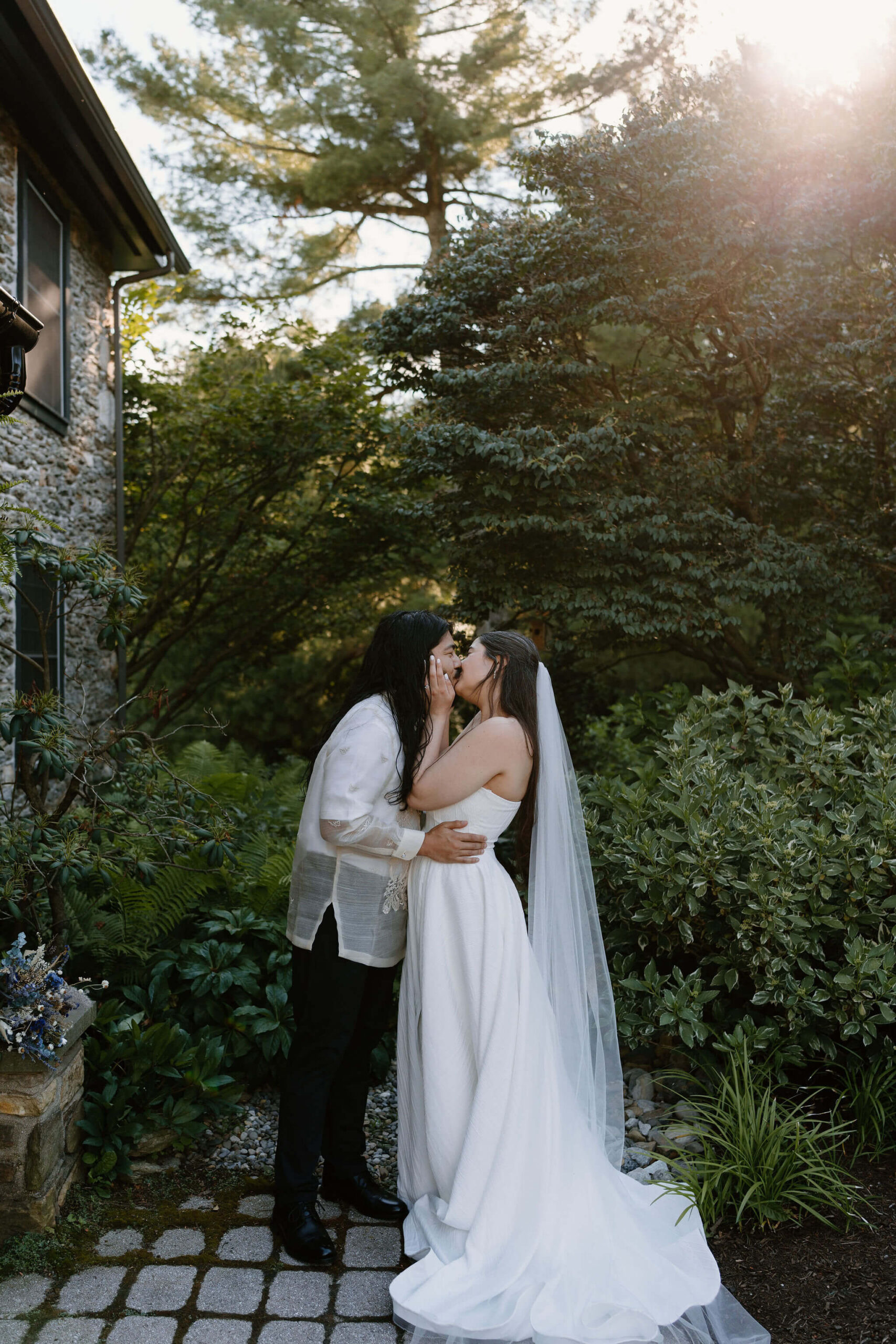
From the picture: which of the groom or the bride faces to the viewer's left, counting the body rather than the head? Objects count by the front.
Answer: the bride

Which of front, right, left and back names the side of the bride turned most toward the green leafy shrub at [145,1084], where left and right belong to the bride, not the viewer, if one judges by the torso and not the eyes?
front

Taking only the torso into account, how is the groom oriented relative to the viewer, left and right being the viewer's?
facing to the right of the viewer

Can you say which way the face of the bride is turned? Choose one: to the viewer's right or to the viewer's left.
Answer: to the viewer's left

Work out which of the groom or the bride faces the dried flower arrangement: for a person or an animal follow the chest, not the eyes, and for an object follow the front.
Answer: the bride

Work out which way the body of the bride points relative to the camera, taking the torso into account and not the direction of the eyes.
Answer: to the viewer's left

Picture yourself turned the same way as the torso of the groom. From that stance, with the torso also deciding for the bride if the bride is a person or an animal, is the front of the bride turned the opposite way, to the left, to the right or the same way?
the opposite way

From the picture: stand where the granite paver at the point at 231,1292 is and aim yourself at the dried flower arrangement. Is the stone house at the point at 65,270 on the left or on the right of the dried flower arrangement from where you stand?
right

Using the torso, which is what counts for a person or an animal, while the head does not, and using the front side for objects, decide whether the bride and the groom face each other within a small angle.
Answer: yes

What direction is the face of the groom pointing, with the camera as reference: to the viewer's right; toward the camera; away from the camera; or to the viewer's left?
to the viewer's right

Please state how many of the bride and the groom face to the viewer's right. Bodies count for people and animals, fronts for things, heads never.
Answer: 1

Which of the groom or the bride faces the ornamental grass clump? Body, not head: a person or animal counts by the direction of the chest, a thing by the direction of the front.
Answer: the groom

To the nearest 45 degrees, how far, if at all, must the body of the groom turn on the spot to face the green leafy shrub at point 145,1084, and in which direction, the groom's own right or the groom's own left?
approximately 135° to the groom's own left

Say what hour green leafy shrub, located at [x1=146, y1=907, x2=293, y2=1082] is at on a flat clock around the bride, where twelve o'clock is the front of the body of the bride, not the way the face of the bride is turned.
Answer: The green leafy shrub is roughly at 1 o'clock from the bride.
